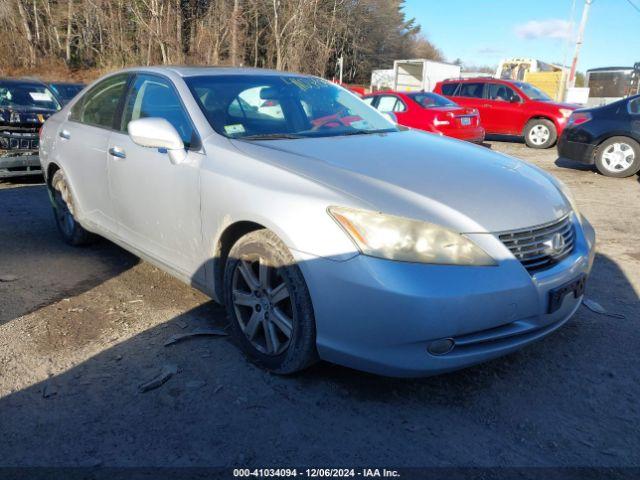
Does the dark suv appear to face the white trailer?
no

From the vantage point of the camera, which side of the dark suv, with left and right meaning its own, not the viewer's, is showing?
front

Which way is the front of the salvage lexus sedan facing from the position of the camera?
facing the viewer and to the right of the viewer

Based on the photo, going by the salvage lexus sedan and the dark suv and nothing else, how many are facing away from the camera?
0

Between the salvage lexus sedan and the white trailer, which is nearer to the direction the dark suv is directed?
the salvage lexus sedan

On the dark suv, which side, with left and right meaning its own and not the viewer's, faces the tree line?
back

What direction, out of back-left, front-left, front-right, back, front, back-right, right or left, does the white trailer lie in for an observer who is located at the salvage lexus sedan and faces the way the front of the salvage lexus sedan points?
back-left

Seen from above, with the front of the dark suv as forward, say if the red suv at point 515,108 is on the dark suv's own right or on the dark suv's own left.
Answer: on the dark suv's own left

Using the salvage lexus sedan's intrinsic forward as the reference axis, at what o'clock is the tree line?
The tree line is roughly at 7 o'clock from the salvage lexus sedan.

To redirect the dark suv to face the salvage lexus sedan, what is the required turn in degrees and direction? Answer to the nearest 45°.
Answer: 0° — it already faces it
